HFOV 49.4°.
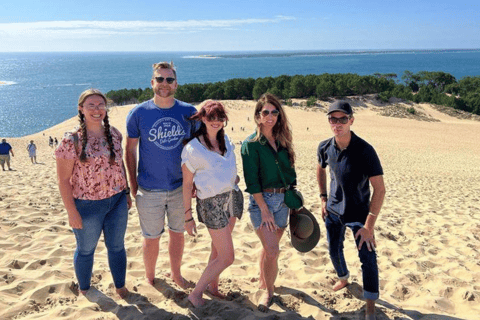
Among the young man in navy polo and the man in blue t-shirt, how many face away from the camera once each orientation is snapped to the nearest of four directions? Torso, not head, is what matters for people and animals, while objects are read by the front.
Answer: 0

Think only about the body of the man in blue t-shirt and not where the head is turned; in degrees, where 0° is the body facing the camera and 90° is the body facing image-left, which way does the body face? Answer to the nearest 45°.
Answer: approximately 0°

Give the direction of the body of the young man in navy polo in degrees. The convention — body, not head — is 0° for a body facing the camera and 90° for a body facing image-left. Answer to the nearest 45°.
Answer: approximately 45°

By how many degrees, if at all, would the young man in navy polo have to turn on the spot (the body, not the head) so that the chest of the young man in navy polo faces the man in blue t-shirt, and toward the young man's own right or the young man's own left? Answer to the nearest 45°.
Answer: approximately 45° to the young man's own right
